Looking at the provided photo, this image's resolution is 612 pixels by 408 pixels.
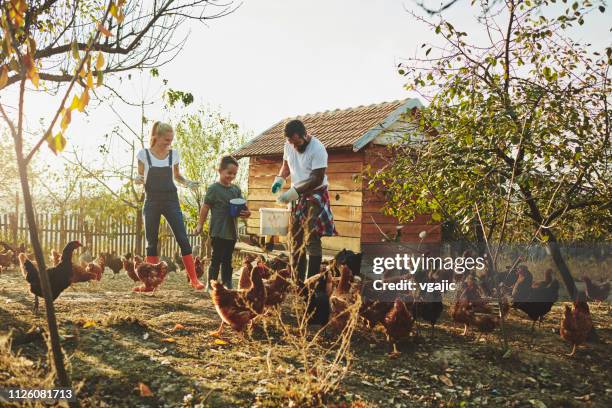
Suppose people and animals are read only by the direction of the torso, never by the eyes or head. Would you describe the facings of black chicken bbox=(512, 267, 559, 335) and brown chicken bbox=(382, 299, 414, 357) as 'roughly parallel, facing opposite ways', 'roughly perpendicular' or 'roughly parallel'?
roughly perpendicular

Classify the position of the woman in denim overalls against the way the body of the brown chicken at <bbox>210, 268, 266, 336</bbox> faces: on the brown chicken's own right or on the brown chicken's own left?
on the brown chicken's own left

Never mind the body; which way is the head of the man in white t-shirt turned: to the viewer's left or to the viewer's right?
to the viewer's left

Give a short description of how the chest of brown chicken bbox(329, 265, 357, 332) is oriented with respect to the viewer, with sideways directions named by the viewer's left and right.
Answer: facing away from the viewer

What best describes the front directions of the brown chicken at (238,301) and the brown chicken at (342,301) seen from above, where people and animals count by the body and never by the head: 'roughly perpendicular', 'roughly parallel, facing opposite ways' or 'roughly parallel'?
roughly perpendicular

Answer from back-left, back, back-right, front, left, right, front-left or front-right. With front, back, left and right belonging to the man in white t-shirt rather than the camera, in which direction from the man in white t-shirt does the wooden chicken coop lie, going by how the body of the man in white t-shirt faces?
back-right

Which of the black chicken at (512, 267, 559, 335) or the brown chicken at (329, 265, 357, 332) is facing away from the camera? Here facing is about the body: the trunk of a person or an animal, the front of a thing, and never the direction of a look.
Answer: the brown chicken at (329, 265, 357, 332)

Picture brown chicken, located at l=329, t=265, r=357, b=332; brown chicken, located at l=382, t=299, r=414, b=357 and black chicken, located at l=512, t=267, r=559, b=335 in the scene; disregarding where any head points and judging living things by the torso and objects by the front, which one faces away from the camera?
brown chicken, located at l=329, t=265, r=357, b=332

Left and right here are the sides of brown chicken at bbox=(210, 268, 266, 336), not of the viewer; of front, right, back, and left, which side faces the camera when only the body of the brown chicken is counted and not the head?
right
